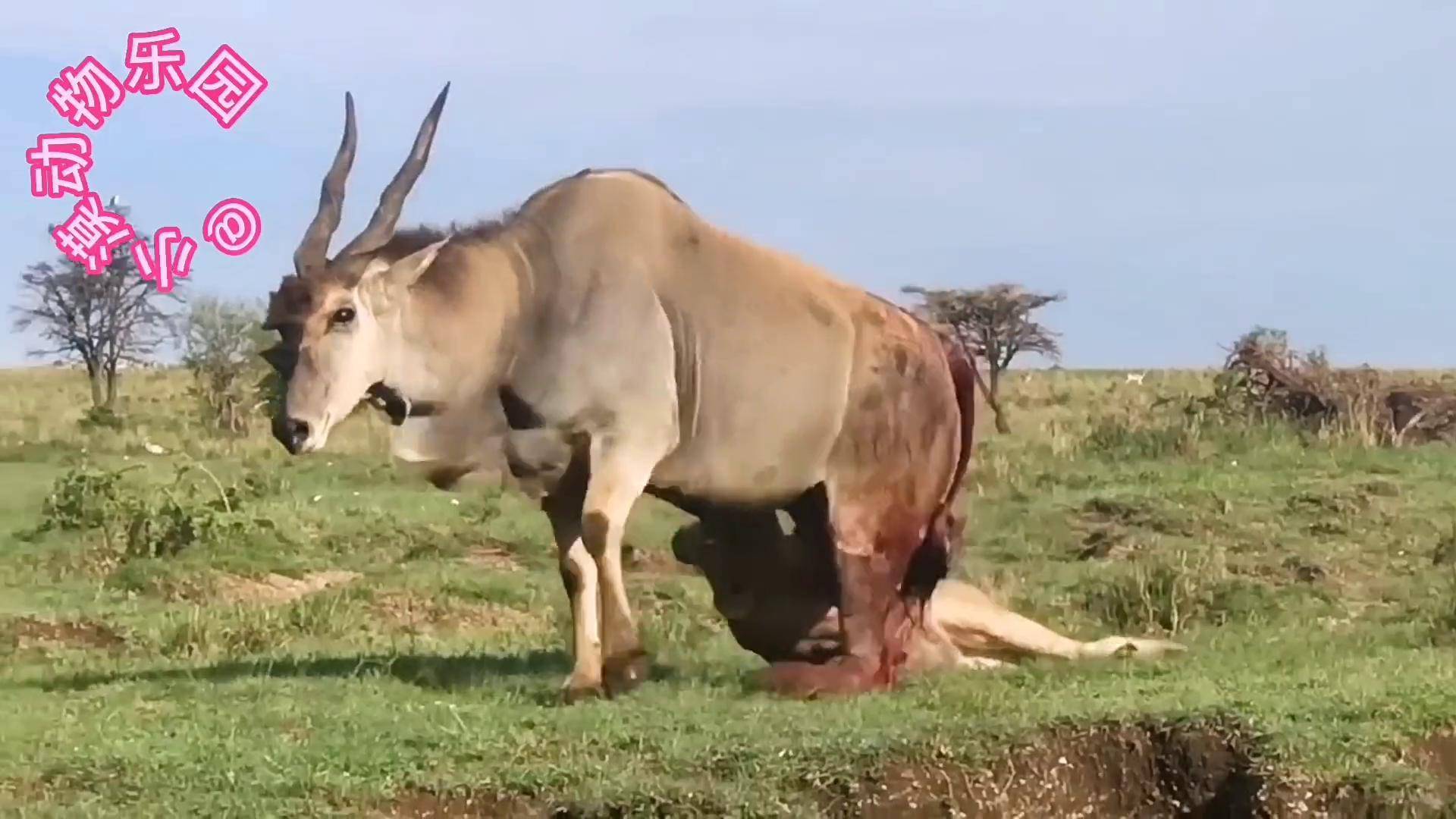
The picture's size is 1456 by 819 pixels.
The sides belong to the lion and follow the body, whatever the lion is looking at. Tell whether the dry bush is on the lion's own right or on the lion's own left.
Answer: on the lion's own right

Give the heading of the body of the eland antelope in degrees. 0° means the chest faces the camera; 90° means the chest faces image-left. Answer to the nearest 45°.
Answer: approximately 90°

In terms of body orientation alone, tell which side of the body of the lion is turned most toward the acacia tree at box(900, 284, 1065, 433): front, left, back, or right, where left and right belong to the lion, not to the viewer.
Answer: right

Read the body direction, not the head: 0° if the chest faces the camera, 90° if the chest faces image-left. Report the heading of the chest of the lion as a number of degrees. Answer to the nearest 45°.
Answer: approximately 90°

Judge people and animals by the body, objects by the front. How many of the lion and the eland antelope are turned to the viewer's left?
2
